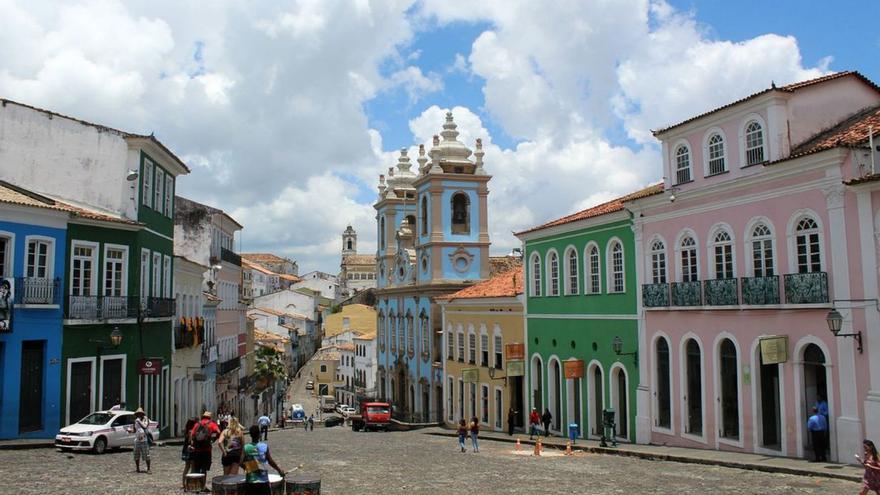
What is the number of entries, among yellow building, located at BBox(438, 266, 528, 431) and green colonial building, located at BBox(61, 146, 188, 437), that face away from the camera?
0

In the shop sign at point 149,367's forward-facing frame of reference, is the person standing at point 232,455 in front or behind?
in front

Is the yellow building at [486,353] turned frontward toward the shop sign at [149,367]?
yes

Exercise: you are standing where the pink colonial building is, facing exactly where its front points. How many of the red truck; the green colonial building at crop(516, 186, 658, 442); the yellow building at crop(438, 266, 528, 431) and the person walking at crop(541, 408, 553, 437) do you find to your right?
4

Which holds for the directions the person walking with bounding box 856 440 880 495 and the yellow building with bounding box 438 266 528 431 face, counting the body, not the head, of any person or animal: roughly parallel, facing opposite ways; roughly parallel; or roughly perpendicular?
roughly perpendicular

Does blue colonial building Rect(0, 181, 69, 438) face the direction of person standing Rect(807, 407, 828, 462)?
yes
